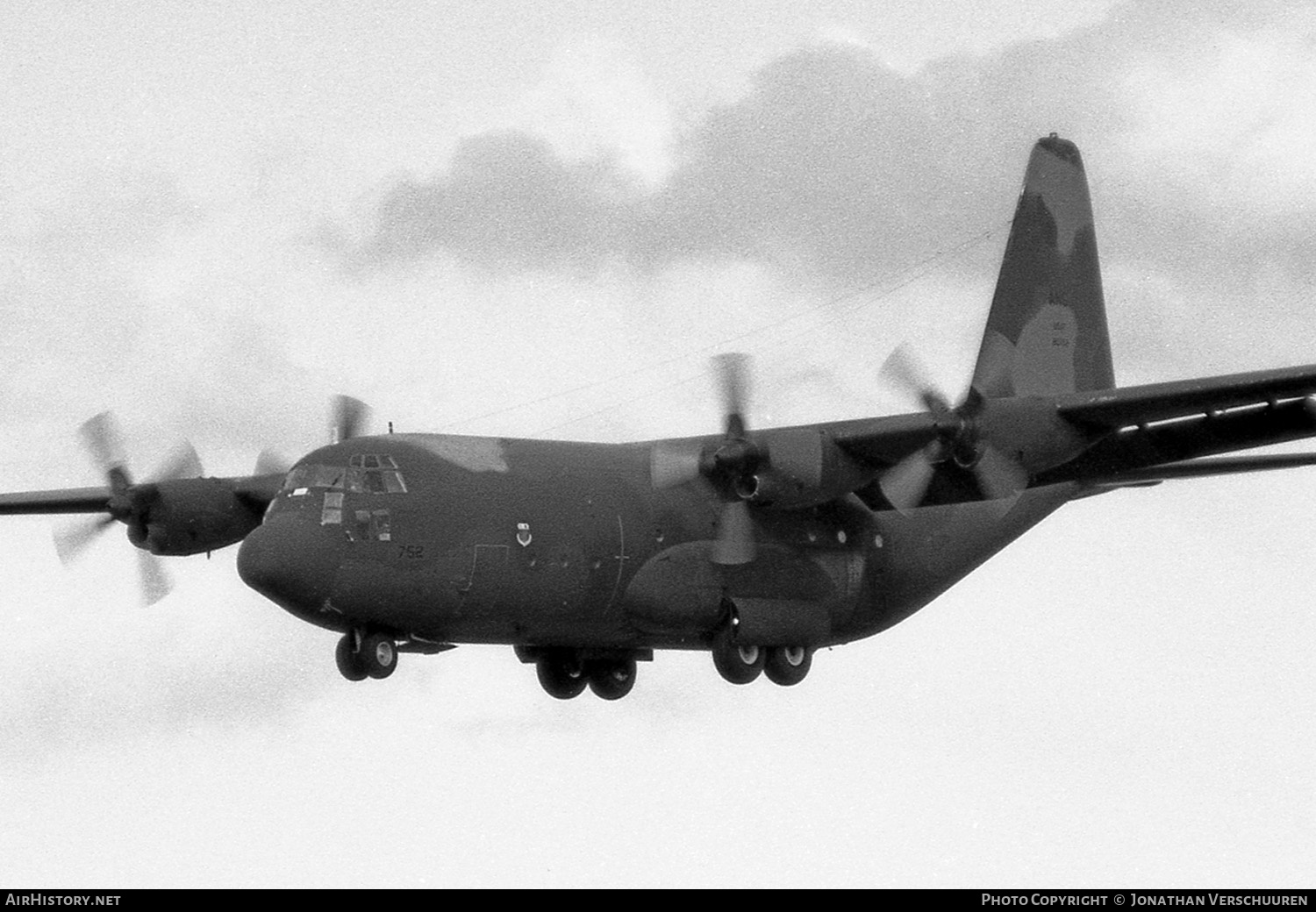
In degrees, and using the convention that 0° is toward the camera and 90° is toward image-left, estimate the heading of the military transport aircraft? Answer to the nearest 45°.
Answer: approximately 45°
